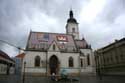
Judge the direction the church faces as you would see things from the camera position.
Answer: facing the viewer

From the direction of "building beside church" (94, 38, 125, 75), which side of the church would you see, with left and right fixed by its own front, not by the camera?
left
